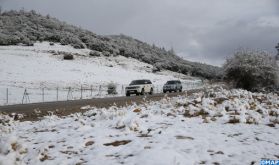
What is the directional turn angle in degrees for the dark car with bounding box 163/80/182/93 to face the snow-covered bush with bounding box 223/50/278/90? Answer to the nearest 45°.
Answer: approximately 90° to its left

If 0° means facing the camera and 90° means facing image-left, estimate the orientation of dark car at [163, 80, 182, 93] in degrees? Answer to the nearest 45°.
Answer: approximately 45°

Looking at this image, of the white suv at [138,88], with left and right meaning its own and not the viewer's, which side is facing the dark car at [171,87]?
back

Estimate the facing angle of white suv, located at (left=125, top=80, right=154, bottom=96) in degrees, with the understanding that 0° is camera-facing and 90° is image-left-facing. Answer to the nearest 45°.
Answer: approximately 45°

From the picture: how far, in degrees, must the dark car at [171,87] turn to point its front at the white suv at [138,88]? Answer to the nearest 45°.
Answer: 0° — it already faces it

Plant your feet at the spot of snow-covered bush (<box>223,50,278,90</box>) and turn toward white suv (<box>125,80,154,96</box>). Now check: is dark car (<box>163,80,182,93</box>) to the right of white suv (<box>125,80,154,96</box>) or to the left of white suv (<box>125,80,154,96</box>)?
right

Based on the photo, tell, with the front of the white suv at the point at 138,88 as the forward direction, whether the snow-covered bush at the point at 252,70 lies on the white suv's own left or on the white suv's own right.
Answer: on the white suv's own left
